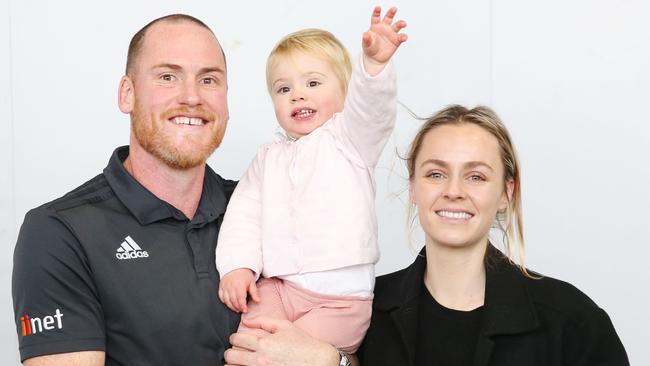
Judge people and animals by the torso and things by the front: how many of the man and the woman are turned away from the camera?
0

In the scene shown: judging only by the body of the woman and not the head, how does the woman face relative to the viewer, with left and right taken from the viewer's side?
facing the viewer and to the left of the viewer

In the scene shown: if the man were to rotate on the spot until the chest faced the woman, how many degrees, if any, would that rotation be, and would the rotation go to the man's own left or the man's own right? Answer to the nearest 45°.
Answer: approximately 45° to the man's own left

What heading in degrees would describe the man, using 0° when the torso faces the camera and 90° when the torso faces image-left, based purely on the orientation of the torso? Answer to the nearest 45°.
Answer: approximately 315°

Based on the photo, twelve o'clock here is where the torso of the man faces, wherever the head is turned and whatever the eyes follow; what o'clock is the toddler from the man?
The toddler is roughly at 11 o'clock from the man.
